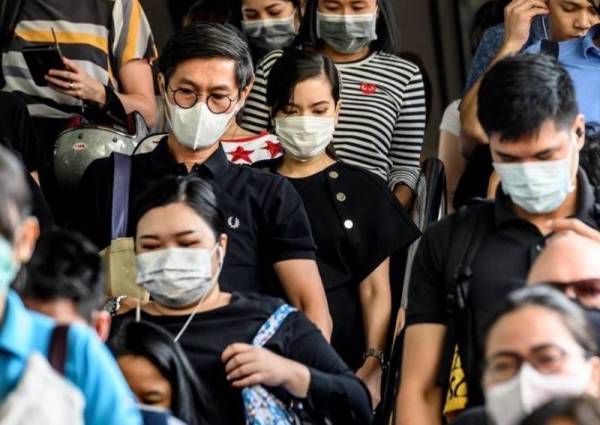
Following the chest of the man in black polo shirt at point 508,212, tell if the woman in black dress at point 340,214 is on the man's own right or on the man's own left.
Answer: on the man's own right

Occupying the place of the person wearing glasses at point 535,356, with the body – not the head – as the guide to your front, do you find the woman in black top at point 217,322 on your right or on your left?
on your right

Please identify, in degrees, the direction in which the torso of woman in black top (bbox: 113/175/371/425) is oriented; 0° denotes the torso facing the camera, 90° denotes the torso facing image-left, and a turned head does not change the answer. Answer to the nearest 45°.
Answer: approximately 45°

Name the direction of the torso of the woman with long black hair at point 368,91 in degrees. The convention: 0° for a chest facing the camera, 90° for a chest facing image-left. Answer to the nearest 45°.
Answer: approximately 0°

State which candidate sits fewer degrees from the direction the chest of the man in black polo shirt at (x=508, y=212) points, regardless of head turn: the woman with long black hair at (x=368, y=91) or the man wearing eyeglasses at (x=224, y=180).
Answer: the man wearing eyeglasses
